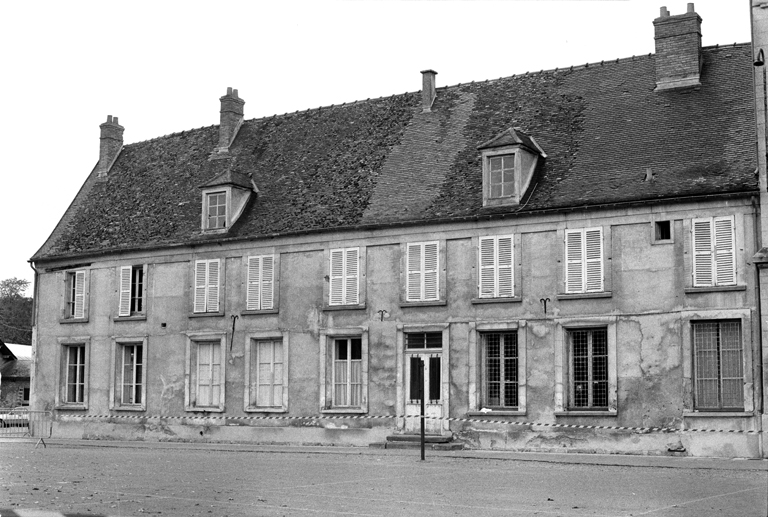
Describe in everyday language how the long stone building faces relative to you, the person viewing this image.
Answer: facing the viewer and to the left of the viewer
